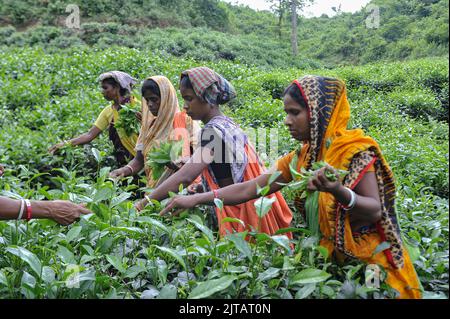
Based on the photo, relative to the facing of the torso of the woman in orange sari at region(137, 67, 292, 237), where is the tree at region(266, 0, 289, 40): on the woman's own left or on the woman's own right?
on the woman's own right

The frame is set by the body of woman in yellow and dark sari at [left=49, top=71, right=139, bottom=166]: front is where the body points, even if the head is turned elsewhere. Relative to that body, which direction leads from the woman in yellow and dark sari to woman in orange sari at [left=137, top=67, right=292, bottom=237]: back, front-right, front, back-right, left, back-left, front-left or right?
left

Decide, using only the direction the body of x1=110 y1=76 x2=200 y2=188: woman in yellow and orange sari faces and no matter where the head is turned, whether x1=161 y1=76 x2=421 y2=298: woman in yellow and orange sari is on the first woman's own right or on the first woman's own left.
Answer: on the first woman's own left

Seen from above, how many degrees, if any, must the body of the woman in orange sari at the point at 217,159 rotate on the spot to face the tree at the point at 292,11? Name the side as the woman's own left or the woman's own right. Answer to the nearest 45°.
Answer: approximately 90° to the woman's own right

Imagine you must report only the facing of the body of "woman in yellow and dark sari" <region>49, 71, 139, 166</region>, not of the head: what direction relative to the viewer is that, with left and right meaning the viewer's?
facing to the left of the viewer

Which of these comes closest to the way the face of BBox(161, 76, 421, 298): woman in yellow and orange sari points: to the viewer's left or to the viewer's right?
to the viewer's left

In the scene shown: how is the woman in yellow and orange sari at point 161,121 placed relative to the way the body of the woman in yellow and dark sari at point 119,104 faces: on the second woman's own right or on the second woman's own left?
on the second woman's own left

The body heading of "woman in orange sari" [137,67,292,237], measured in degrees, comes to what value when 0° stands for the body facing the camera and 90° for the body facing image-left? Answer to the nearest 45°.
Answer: approximately 90°

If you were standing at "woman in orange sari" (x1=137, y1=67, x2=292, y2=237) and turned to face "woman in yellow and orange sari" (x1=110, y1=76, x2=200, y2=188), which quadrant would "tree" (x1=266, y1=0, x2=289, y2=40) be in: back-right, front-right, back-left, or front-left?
front-right

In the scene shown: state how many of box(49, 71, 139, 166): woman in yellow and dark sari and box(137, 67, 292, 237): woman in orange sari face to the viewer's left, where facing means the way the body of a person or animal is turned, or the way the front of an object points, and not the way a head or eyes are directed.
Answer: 2

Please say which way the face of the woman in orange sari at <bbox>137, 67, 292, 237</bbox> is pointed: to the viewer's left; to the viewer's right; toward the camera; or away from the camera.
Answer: to the viewer's left
